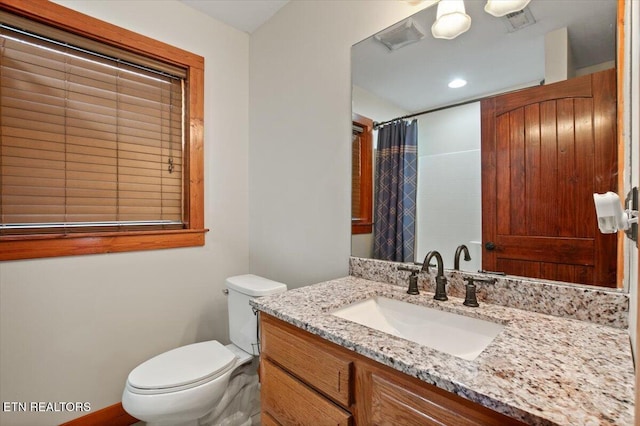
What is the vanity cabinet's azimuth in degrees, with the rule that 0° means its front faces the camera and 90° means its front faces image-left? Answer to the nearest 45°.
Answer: approximately 45°

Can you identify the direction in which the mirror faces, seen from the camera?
facing the viewer and to the left of the viewer

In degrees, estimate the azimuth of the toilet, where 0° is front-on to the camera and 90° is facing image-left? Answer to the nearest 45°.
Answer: approximately 45°

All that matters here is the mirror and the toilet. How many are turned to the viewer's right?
0

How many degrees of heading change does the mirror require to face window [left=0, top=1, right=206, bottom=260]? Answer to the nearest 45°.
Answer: approximately 45° to its right
